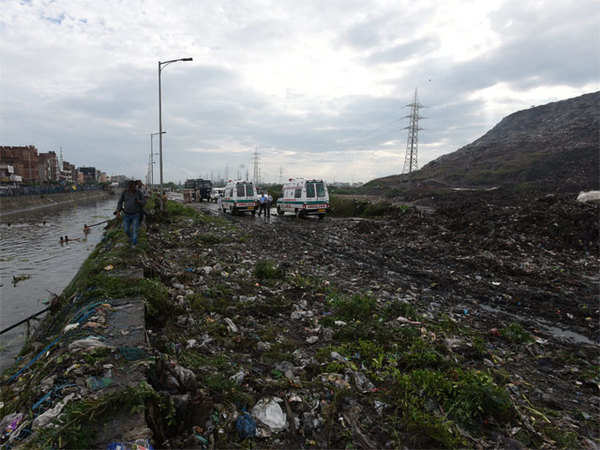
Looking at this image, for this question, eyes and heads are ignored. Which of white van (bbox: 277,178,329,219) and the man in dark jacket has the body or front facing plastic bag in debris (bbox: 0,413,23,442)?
the man in dark jacket

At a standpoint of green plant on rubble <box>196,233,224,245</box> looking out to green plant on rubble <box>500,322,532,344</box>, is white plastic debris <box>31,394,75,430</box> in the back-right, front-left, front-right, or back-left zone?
front-right

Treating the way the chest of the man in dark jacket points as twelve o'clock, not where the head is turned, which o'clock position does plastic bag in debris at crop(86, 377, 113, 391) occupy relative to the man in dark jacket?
The plastic bag in debris is roughly at 12 o'clock from the man in dark jacket.

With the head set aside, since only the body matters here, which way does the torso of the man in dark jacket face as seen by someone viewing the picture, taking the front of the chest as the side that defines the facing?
toward the camera

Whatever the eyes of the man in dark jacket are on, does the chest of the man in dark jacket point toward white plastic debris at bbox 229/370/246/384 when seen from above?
yes

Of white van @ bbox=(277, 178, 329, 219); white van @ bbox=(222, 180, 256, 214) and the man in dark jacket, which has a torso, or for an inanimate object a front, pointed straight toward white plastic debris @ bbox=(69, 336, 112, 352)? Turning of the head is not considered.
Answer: the man in dark jacket

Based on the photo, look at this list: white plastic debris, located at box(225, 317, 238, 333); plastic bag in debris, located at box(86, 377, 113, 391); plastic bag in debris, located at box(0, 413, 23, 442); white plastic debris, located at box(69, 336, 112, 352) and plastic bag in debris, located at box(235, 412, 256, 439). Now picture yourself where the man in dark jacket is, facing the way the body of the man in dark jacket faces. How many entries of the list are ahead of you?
5
